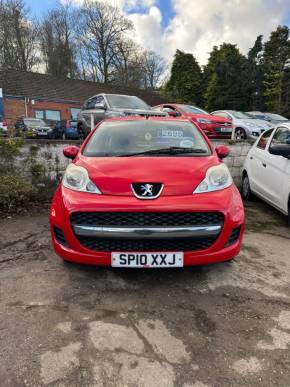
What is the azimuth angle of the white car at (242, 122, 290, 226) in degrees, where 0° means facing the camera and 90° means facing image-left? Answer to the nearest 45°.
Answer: approximately 315°

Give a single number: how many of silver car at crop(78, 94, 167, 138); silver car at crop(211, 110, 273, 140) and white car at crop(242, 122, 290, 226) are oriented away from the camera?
0

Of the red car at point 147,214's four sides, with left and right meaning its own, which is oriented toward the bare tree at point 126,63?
back

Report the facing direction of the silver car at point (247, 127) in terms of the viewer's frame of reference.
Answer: facing the viewer and to the right of the viewer

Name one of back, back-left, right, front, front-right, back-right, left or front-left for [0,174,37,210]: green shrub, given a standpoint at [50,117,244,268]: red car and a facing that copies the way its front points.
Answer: back-right

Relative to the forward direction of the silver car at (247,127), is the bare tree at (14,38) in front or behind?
behind

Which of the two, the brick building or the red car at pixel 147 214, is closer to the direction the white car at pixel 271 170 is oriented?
the red car

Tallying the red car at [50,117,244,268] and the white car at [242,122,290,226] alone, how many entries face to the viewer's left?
0

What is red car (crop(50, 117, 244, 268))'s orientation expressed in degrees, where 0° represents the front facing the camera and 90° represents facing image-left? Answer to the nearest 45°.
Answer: approximately 0°

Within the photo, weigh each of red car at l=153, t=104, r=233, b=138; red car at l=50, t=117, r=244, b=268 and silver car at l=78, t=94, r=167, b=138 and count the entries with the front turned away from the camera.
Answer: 0
